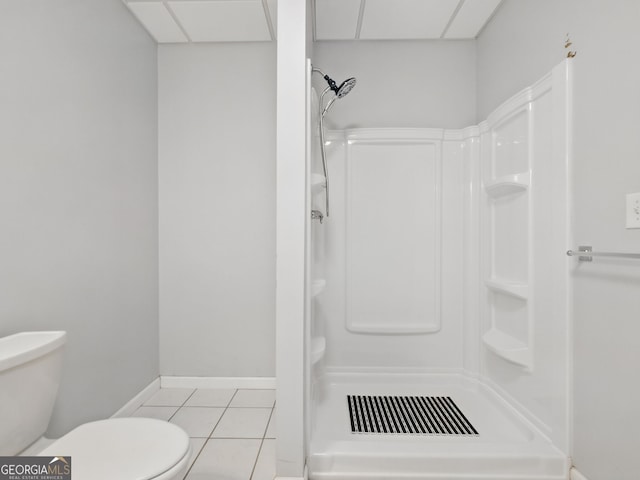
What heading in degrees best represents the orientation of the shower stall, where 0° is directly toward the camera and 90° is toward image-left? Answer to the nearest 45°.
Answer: approximately 0°

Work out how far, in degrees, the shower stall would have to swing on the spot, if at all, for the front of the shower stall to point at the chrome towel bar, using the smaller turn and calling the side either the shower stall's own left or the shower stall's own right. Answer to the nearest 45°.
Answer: approximately 45° to the shower stall's own left

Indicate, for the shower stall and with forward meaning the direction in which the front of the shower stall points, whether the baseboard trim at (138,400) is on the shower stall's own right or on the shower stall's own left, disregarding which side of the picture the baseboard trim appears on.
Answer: on the shower stall's own right

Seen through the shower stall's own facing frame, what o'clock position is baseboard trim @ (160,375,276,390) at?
The baseboard trim is roughly at 3 o'clock from the shower stall.

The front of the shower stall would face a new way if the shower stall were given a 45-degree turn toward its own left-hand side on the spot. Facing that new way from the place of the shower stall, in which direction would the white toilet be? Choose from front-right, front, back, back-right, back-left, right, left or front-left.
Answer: right
